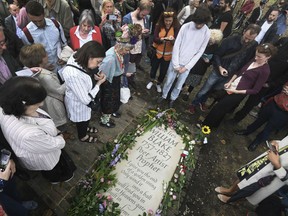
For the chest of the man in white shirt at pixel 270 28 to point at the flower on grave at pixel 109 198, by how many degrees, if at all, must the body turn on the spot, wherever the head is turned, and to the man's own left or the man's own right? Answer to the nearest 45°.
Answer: approximately 45° to the man's own left

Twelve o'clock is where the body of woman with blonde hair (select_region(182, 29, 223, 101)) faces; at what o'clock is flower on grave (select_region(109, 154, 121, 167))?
The flower on grave is roughly at 11 o'clock from the woman with blonde hair.

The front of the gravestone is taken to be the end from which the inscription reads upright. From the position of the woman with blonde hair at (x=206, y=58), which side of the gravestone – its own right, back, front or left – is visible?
back

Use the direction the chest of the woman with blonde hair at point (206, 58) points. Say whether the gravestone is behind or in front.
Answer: in front

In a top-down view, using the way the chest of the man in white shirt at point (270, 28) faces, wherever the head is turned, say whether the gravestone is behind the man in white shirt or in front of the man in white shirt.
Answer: in front

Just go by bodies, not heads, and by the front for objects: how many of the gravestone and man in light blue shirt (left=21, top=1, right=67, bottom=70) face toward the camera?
2

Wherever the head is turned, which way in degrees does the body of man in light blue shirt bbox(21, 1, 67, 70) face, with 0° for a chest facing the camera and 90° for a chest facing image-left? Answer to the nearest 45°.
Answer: approximately 0°

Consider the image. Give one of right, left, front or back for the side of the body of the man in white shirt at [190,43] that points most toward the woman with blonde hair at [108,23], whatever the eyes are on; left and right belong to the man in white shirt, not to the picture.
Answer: right

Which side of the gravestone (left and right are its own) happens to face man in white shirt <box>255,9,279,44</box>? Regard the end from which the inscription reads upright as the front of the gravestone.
back
